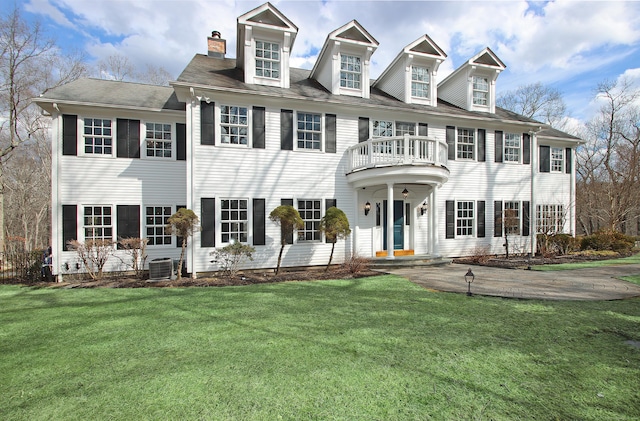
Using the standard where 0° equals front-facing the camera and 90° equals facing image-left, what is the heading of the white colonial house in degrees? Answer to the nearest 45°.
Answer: approximately 315°
